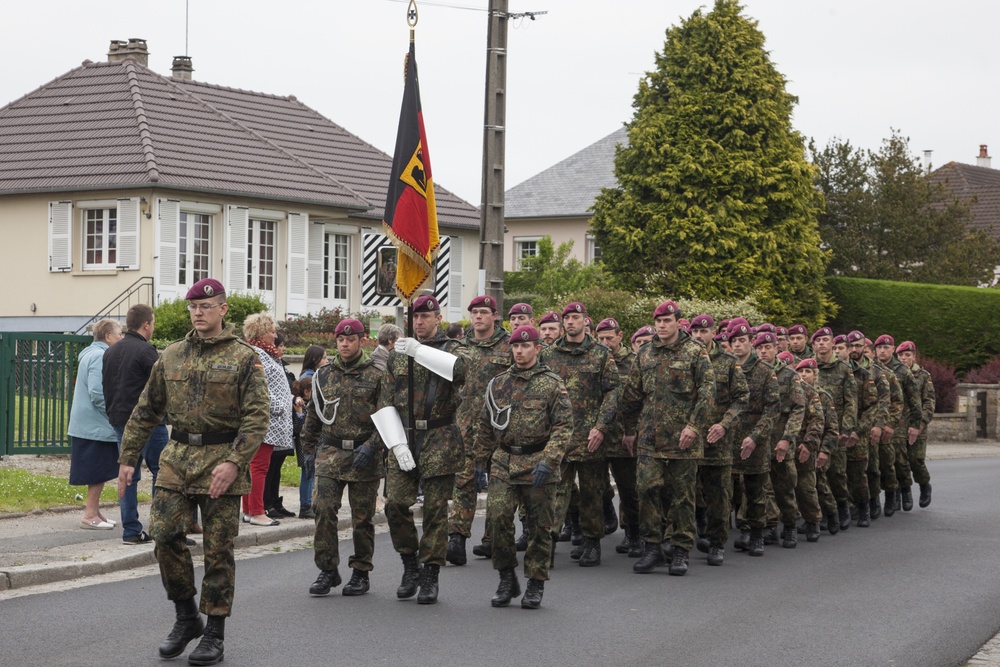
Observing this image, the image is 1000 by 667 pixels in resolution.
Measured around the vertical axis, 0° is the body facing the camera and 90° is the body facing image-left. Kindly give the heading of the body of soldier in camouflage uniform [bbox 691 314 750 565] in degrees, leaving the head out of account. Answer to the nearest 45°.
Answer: approximately 45°

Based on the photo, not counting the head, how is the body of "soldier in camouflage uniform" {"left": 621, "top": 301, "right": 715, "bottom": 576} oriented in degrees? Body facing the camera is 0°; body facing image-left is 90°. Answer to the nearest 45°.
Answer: approximately 45°

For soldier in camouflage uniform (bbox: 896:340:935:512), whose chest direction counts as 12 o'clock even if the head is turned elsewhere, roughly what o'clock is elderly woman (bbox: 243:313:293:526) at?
The elderly woman is roughly at 12 o'clock from the soldier in camouflage uniform.

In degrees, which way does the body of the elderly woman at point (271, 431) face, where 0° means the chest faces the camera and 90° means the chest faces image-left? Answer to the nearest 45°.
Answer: approximately 270°

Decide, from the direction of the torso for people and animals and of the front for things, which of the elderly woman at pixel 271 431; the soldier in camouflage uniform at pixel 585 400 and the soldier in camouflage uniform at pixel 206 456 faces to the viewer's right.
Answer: the elderly woman

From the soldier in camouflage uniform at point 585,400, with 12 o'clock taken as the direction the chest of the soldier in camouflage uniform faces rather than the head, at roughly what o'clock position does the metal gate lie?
The metal gate is roughly at 4 o'clock from the soldier in camouflage uniform.

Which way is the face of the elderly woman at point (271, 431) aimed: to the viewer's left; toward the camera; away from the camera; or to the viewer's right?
to the viewer's right

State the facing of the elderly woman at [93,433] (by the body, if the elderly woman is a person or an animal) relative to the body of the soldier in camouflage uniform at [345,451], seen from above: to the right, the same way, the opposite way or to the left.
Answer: to the left

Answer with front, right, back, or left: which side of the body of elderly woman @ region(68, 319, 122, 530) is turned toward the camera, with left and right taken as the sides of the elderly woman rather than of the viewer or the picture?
right

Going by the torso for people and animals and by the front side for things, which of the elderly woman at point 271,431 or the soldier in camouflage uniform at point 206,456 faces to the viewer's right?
the elderly woman
